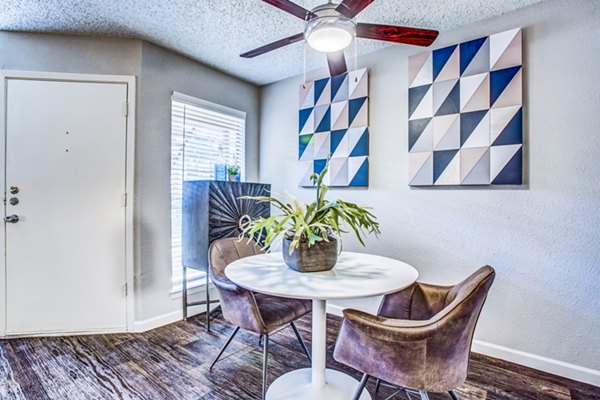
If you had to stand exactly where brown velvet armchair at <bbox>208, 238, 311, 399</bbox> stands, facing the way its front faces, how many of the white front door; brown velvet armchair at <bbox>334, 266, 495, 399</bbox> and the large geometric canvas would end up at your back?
1

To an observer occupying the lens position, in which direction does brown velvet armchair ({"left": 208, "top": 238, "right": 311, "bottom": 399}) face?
facing the viewer and to the right of the viewer

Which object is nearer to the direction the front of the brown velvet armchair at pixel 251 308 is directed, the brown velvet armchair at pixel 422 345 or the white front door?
the brown velvet armchair at pixel 422 345

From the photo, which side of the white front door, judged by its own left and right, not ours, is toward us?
front

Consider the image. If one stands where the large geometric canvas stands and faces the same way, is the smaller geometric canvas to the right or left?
on its right

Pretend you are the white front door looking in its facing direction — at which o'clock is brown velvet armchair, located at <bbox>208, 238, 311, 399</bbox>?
The brown velvet armchair is roughly at 11 o'clock from the white front door.

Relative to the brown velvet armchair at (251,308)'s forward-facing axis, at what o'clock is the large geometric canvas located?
The large geometric canvas is roughly at 10 o'clock from the brown velvet armchair.

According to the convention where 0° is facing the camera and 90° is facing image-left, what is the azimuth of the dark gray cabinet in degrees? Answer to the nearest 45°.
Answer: approximately 315°

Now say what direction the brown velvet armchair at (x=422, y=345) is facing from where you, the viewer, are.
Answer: facing away from the viewer and to the left of the viewer

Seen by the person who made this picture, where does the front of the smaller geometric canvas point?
facing the viewer and to the left of the viewer

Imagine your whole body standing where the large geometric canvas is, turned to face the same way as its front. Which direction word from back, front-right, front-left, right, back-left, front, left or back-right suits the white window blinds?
front-right

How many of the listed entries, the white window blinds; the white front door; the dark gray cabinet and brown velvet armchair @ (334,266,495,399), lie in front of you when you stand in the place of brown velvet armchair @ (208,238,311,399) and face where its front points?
1

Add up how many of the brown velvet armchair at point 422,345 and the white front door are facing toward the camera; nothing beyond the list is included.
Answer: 1

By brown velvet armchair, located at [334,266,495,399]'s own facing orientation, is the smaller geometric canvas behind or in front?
in front

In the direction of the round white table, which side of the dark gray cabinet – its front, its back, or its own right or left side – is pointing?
front
